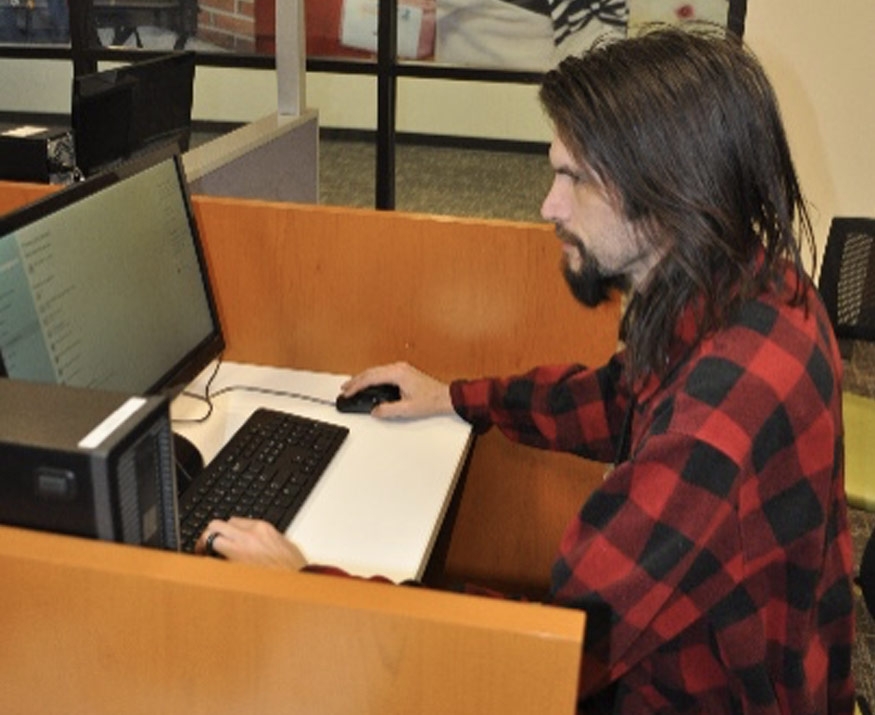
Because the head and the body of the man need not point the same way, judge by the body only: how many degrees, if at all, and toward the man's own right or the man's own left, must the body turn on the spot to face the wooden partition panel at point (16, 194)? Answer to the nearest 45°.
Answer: approximately 45° to the man's own right

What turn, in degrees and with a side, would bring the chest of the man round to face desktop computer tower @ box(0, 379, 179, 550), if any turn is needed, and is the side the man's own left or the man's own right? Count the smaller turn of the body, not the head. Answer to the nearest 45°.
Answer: approximately 45° to the man's own left

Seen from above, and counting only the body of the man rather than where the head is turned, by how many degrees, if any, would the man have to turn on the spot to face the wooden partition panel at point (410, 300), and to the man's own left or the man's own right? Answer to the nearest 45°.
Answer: approximately 45° to the man's own right

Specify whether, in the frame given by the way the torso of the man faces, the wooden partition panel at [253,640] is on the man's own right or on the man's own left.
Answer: on the man's own left

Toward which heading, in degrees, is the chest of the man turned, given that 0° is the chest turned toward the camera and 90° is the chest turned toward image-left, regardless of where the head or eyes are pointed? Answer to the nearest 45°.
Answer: approximately 90°

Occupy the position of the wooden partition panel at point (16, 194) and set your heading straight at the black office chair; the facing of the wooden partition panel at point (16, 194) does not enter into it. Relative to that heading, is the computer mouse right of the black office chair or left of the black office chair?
right

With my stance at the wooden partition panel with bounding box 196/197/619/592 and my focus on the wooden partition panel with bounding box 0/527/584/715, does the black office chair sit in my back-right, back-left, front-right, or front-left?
back-left

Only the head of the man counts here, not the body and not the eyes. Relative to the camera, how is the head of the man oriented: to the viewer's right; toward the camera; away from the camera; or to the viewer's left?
to the viewer's left
